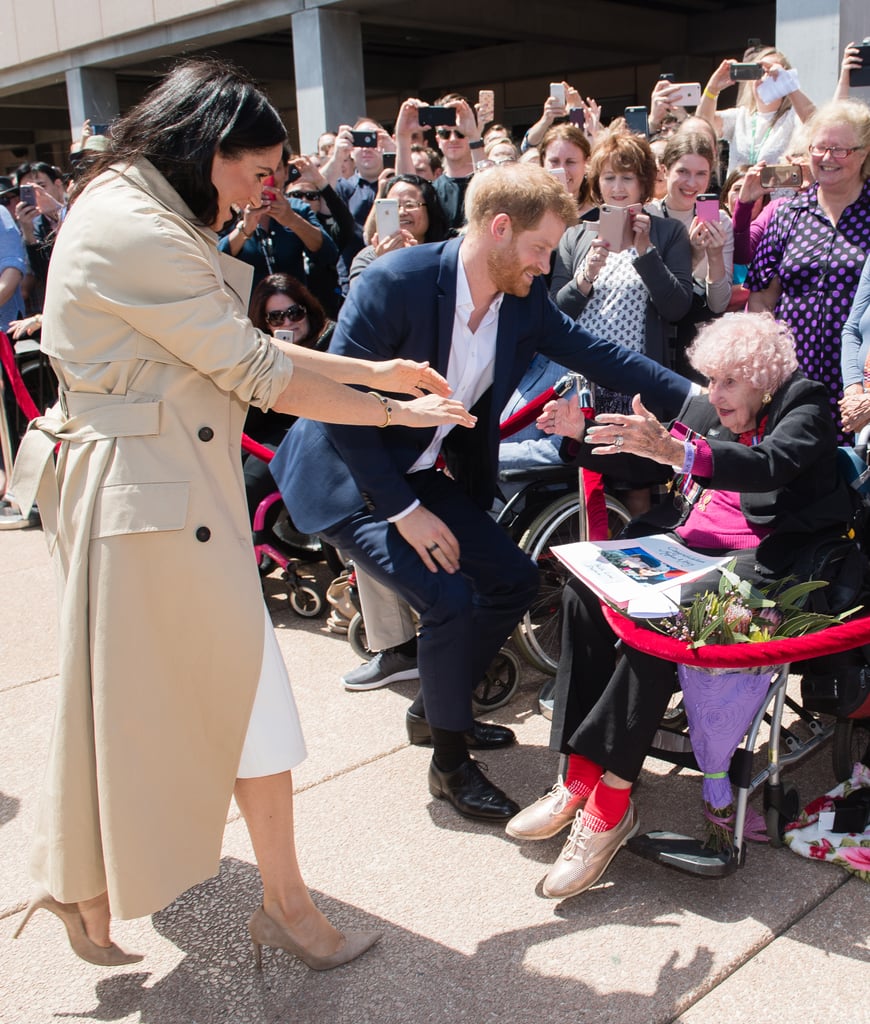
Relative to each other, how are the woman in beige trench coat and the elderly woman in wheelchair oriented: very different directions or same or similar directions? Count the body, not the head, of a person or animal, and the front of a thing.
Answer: very different directions

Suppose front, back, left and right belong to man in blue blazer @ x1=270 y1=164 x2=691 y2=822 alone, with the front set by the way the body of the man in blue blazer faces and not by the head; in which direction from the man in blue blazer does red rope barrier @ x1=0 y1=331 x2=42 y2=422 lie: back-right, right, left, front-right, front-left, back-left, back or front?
back

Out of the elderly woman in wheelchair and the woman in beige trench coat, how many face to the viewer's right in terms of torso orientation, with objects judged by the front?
1

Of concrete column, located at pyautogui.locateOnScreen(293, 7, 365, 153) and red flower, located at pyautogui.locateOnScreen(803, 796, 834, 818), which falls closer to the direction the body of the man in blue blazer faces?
the red flower

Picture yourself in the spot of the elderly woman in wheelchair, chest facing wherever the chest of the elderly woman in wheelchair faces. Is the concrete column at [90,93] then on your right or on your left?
on your right

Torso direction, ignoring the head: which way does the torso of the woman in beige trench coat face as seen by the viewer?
to the viewer's right

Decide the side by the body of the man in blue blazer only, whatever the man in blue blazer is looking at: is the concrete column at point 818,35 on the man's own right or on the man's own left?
on the man's own left

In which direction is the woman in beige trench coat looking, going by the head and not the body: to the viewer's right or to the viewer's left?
to the viewer's right

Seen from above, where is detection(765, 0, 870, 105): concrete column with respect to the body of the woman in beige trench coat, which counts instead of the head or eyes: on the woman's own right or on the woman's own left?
on the woman's own left

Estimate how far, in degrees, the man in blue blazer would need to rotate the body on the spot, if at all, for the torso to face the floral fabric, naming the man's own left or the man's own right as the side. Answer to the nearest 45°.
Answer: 0° — they already face it
